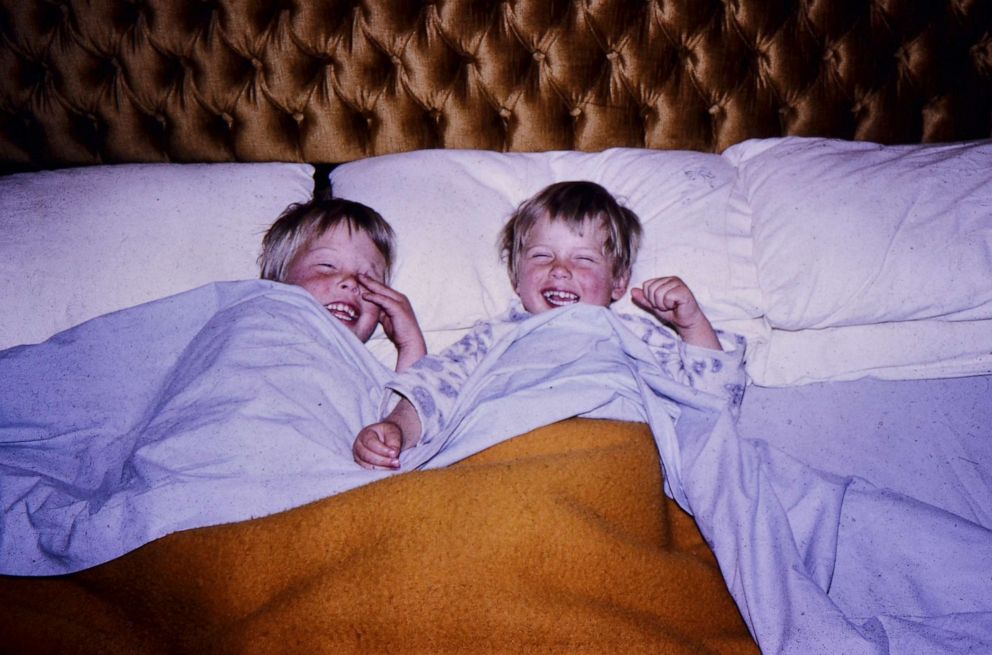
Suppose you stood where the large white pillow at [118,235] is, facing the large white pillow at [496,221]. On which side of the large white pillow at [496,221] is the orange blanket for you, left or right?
right

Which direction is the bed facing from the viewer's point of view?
toward the camera
